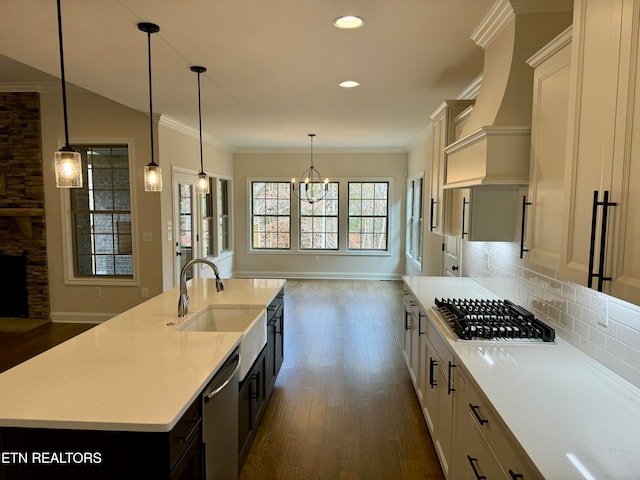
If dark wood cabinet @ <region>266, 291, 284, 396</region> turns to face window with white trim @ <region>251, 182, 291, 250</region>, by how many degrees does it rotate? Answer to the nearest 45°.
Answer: approximately 90° to its left

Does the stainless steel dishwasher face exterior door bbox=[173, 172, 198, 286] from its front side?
no

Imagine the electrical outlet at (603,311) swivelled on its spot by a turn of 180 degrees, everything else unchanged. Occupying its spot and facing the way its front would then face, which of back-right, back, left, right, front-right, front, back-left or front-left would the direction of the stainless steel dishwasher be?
back

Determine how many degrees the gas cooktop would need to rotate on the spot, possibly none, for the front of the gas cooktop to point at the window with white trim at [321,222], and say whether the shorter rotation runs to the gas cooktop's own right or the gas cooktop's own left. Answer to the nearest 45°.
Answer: approximately 45° to the gas cooktop's own right

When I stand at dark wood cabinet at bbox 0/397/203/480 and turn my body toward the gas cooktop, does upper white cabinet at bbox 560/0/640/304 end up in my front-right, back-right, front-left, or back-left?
front-right

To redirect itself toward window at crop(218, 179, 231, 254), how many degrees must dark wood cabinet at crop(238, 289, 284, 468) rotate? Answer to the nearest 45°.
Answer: approximately 90° to its left

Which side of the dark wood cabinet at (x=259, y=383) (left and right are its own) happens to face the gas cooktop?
front

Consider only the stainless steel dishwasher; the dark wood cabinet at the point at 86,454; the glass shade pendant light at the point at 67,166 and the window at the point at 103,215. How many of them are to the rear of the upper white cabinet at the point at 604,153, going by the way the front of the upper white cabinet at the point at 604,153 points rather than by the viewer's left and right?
0

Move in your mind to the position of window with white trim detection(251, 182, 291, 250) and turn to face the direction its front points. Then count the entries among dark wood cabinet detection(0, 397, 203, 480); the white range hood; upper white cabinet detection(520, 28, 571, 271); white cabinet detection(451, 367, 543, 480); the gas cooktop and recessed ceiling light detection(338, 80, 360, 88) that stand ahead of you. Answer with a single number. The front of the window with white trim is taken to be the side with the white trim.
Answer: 6

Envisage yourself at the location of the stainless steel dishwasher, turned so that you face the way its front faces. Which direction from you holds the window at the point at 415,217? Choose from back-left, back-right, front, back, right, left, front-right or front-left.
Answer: front-left

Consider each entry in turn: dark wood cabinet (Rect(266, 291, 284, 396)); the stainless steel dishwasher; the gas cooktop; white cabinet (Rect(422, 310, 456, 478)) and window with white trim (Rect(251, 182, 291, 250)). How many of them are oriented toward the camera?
1

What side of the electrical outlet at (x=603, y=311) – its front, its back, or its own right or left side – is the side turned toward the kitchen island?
front

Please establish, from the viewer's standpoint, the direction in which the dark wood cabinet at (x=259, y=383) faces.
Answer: facing to the right of the viewer

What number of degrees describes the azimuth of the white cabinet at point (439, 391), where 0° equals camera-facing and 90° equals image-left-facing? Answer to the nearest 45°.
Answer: approximately 90°
